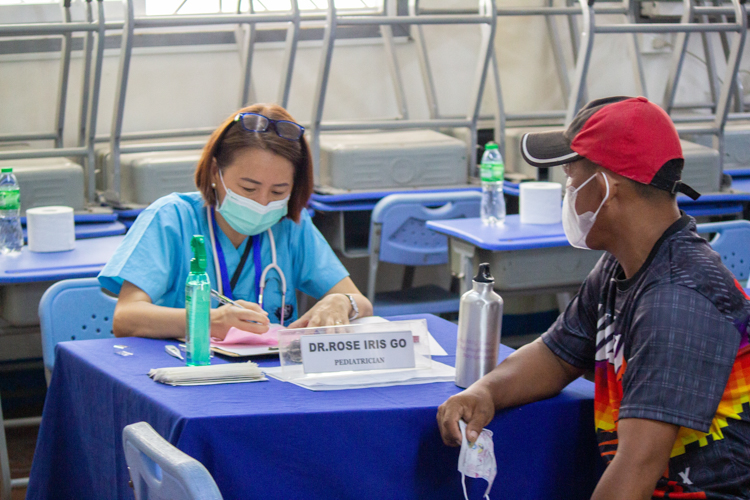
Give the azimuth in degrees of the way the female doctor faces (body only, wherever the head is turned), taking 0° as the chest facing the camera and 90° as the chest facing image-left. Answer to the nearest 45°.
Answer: approximately 315°

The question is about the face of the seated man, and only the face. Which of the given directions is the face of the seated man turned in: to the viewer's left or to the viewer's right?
to the viewer's left

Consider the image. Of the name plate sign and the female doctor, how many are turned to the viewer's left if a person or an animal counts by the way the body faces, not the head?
0

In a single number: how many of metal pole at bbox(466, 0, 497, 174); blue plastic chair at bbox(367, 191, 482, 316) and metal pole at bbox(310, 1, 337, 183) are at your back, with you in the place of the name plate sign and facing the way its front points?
3

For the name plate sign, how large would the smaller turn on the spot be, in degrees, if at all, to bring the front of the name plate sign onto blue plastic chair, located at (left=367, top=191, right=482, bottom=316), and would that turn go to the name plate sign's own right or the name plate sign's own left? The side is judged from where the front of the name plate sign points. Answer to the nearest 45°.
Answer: approximately 180°

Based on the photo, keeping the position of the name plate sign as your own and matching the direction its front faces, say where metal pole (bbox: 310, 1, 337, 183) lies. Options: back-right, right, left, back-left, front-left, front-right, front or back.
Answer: back

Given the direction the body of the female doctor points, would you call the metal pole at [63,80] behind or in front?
behind

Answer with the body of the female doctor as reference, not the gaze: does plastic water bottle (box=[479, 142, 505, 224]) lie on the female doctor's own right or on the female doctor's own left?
on the female doctor's own left

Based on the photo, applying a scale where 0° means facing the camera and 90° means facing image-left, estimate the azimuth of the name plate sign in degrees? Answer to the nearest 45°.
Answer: approximately 0°

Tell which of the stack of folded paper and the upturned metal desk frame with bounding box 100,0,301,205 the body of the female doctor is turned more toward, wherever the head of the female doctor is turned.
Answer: the stack of folded paper
